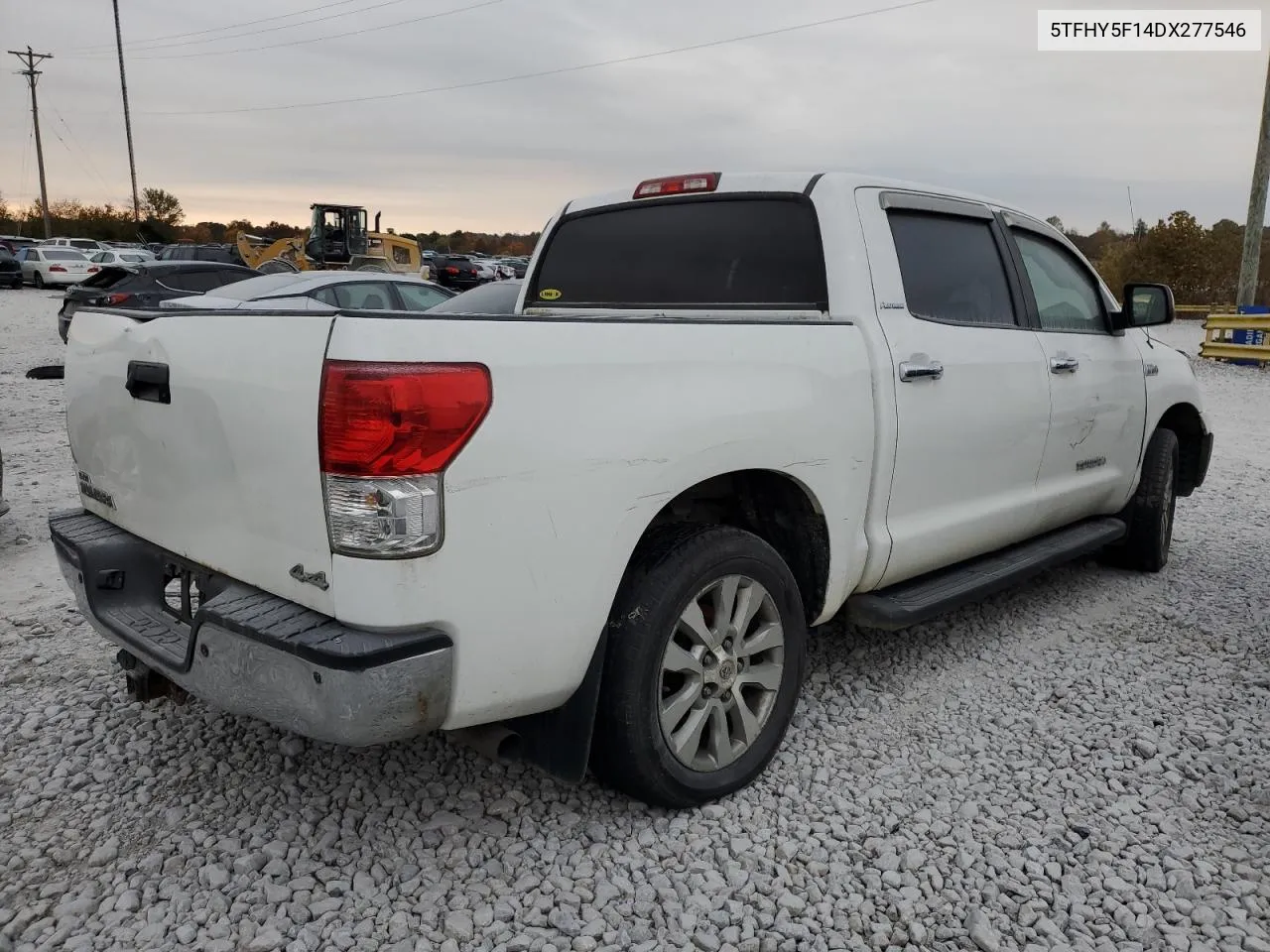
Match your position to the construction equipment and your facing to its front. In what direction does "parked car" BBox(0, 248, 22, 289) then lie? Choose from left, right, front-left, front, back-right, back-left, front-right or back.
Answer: front-right

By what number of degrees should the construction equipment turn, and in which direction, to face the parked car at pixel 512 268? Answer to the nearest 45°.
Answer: approximately 135° to its right

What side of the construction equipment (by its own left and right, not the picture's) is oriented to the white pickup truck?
left

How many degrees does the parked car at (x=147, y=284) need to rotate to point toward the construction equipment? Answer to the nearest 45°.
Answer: approximately 45° to its left

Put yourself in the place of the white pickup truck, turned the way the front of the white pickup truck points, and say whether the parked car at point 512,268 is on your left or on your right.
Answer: on your left

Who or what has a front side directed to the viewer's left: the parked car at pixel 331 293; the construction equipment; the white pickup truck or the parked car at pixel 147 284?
the construction equipment

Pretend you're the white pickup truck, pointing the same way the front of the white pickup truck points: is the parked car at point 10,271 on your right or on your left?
on your left

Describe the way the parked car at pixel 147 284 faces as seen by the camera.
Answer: facing away from the viewer and to the right of the viewer

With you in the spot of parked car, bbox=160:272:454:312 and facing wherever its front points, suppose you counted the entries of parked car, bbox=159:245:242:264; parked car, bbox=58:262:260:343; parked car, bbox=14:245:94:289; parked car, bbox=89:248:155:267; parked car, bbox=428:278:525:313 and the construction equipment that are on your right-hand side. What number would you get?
1

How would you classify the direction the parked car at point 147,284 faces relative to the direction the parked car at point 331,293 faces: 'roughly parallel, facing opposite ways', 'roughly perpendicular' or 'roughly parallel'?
roughly parallel

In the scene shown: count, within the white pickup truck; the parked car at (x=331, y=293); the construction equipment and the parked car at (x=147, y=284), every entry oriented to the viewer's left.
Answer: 1

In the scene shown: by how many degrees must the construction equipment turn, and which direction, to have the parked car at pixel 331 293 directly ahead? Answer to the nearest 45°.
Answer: approximately 90° to its left

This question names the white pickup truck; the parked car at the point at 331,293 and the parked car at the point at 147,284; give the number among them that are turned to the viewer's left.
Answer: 0

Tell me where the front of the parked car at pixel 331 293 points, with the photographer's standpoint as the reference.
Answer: facing away from the viewer and to the right of the viewer

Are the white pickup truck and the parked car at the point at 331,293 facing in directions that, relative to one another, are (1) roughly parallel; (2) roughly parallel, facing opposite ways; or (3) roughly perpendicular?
roughly parallel

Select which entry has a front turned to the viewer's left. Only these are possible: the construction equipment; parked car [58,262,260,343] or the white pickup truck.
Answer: the construction equipment

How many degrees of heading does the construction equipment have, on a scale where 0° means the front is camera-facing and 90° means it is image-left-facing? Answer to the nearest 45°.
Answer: approximately 90°
